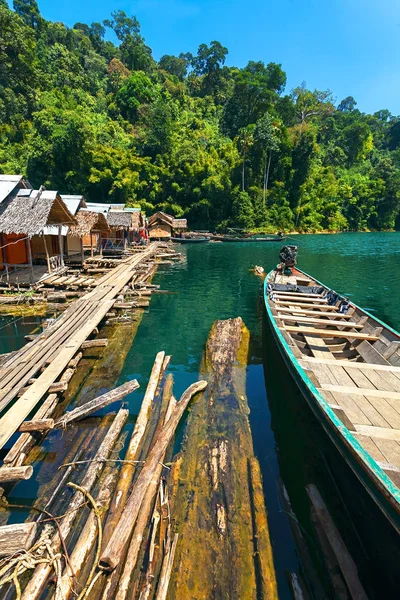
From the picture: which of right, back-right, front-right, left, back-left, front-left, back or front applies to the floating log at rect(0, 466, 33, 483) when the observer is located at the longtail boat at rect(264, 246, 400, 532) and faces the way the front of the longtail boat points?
right

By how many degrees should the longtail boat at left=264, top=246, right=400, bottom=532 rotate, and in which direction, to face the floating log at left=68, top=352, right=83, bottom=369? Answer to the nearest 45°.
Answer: approximately 135° to its right

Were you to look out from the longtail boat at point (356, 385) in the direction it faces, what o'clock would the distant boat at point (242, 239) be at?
The distant boat is roughly at 7 o'clock from the longtail boat.

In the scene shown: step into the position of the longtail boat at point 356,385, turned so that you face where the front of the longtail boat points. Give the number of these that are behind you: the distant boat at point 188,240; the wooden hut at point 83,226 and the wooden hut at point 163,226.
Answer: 3

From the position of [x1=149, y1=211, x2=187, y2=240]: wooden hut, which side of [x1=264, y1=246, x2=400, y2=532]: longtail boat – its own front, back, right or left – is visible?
back

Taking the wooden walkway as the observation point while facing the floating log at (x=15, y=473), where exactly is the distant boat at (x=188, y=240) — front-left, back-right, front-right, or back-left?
back-left

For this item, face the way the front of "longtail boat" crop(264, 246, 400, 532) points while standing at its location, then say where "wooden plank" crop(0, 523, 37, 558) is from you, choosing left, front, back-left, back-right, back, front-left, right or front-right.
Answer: right

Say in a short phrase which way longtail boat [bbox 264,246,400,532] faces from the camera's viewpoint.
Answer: facing the viewer and to the right of the viewer

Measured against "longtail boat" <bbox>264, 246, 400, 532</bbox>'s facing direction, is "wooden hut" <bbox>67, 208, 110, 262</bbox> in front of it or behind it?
behind

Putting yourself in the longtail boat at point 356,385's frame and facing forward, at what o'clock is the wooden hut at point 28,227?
The wooden hut is roughly at 5 o'clock from the longtail boat.

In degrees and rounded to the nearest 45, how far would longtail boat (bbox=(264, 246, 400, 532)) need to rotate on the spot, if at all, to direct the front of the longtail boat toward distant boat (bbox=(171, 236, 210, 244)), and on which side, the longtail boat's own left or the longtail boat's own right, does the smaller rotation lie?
approximately 180°

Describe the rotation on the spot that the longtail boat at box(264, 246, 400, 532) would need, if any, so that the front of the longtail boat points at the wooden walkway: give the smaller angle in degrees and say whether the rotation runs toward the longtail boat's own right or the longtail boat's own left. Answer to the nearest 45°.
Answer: approximately 135° to the longtail boat's own right

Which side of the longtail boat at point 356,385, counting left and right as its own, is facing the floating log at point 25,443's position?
right
